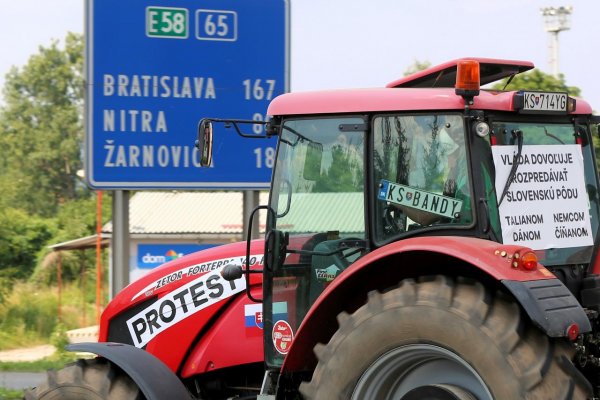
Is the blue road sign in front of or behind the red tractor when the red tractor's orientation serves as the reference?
in front

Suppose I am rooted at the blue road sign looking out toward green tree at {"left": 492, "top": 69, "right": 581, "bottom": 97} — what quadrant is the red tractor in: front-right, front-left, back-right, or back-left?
back-right

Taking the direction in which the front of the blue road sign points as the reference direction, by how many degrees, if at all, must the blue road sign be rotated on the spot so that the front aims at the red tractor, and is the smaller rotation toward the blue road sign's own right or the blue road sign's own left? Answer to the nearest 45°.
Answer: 0° — it already faces it

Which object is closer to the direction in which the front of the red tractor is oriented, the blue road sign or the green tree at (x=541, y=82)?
the blue road sign

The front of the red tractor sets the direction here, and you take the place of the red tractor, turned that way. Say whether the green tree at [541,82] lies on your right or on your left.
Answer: on your right

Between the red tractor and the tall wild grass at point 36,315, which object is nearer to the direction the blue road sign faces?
the red tractor

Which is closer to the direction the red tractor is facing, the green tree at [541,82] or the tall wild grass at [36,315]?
the tall wild grass

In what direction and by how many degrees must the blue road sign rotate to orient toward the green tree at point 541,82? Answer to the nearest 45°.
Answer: approximately 135° to its left

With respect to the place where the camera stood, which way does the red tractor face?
facing away from the viewer and to the left of the viewer

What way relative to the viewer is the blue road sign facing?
toward the camera

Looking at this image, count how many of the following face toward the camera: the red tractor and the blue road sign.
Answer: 1
